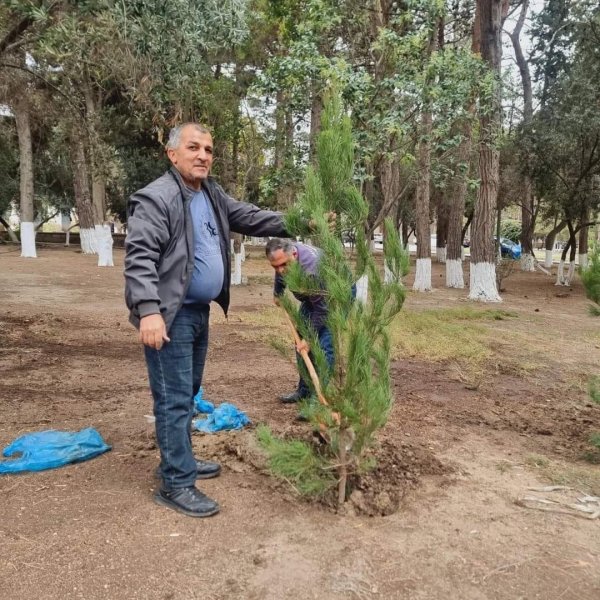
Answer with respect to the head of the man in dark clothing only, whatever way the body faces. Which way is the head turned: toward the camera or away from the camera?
toward the camera

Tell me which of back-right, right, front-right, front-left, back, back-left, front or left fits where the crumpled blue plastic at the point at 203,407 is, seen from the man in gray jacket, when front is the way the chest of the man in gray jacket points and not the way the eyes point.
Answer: back-left

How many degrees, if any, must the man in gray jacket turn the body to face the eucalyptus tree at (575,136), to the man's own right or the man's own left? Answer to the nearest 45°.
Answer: approximately 90° to the man's own left

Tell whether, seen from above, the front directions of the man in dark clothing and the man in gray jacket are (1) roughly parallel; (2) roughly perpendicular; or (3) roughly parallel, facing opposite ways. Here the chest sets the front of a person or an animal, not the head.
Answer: roughly perpendicular

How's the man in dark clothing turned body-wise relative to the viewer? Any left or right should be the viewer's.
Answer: facing the viewer and to the left of the viewer

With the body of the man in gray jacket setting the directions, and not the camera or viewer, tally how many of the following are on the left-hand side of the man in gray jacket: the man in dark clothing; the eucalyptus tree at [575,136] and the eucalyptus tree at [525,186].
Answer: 3

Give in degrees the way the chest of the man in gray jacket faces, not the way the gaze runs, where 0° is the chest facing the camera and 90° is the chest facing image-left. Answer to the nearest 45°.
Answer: approximately 315°

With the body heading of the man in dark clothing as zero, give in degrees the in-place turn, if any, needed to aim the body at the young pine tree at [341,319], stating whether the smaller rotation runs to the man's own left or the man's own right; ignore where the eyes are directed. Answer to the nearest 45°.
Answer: approximately 45° to the man's own left

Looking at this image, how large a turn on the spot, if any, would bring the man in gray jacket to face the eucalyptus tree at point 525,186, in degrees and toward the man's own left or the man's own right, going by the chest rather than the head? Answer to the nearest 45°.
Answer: approximately 90° to the man's own left

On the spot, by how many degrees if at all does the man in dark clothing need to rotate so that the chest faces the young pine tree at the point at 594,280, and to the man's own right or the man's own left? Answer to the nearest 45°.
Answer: approximately 135° to the man's own left

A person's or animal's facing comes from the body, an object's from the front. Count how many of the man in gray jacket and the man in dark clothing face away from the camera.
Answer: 0
